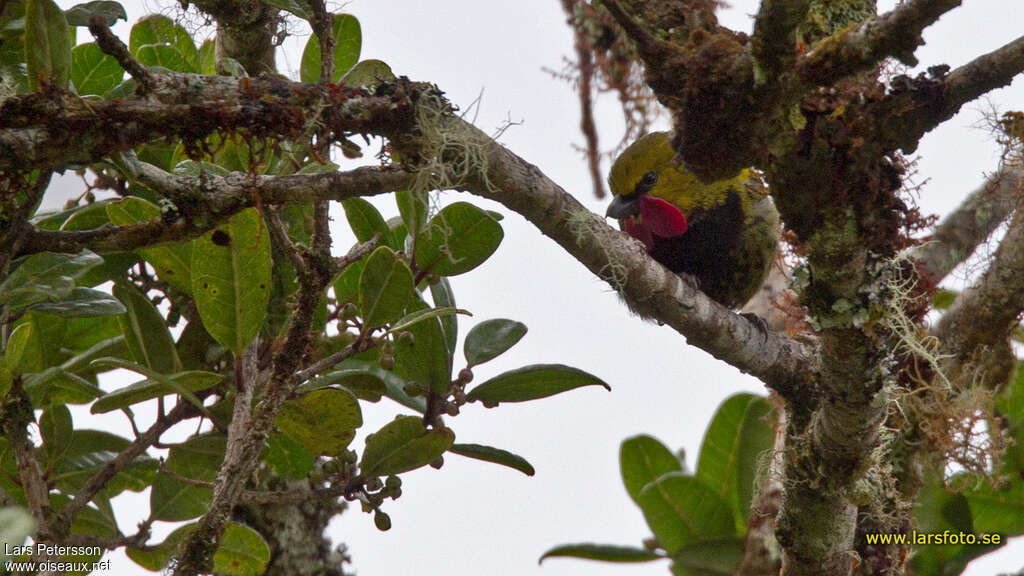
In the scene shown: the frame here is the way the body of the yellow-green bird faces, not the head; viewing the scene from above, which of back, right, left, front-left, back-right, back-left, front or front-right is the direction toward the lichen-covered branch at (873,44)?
left

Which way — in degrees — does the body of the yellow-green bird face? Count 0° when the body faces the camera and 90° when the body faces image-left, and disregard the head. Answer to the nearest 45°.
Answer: approximately 90°

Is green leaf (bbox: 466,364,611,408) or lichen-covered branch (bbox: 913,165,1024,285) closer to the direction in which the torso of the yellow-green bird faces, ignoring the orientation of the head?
the green leaf

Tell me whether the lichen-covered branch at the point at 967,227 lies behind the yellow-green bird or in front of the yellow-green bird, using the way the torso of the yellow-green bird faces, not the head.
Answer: behind

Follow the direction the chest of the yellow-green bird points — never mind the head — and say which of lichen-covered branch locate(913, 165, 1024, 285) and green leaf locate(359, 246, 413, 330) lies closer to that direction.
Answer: the green leaf
